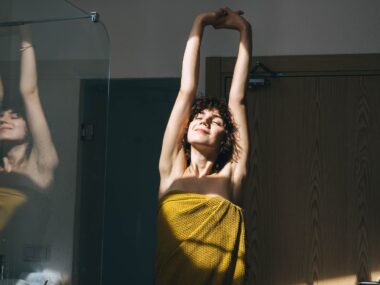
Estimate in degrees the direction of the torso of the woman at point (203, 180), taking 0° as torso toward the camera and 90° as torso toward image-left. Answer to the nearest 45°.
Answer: approximately 0°

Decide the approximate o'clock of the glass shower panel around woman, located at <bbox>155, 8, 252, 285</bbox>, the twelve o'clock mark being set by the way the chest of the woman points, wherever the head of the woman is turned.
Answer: The glass shower panel is roughly at 2 o'clock from the woman.

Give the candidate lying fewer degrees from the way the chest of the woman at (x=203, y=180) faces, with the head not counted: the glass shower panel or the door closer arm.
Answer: the glass shower panel

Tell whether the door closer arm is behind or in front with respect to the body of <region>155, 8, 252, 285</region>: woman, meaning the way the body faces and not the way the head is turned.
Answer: behind

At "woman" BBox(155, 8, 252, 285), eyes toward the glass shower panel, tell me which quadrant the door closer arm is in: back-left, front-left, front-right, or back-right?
back-right
